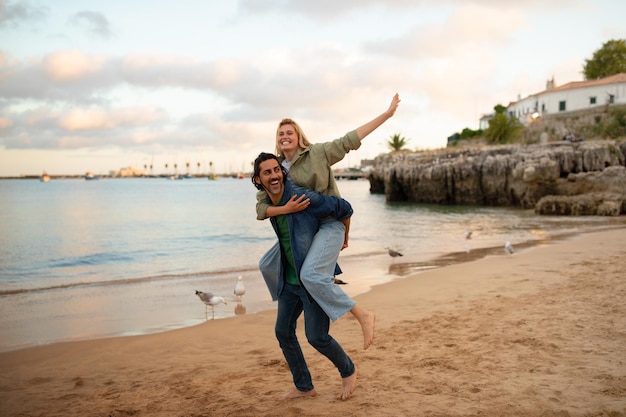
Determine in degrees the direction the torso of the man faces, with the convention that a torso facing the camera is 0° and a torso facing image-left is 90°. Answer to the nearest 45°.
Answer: approximately 45°

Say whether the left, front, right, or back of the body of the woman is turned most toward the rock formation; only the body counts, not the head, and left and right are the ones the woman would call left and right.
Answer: back

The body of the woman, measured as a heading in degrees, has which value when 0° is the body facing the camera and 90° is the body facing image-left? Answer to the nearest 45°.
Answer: approximately 45°

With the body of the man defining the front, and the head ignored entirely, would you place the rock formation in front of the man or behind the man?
behind
